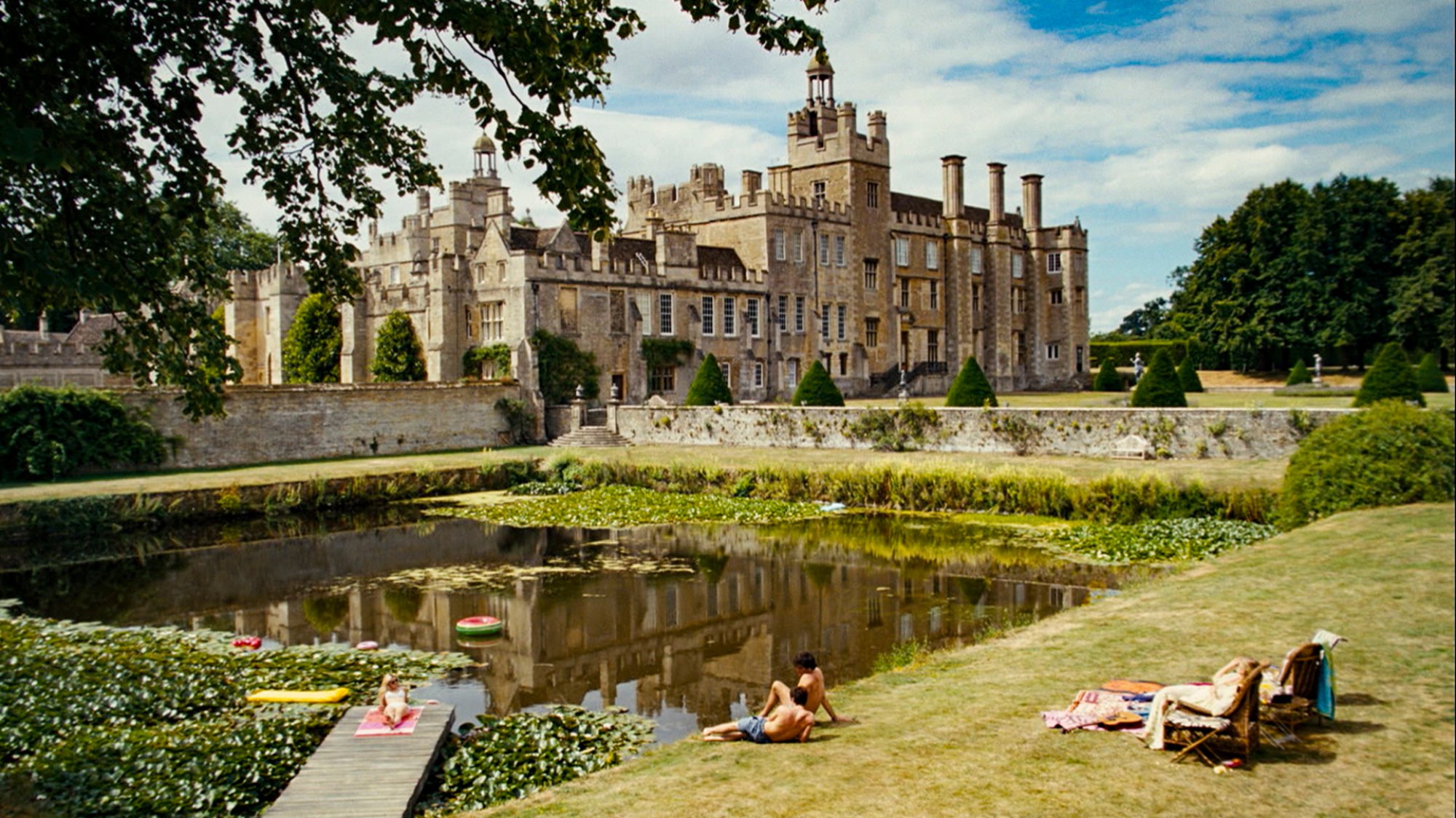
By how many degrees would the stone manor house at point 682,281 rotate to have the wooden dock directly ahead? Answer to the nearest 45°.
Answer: approximately 45° to its right

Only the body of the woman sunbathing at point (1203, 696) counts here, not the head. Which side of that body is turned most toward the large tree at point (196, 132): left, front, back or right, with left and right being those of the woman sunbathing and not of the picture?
front

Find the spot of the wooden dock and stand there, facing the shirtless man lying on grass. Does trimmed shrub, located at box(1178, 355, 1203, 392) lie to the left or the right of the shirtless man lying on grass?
left

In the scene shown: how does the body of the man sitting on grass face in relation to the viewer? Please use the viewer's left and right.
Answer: facing to the left of the viewer

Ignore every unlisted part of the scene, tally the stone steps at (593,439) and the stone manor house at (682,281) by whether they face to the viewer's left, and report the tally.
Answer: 0

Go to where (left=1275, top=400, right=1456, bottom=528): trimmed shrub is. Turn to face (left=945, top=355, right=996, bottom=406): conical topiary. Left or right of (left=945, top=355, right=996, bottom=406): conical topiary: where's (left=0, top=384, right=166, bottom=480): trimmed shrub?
left

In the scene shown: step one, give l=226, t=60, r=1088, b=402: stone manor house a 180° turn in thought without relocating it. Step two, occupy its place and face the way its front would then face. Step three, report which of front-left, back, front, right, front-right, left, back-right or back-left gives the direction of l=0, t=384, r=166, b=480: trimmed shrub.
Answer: left

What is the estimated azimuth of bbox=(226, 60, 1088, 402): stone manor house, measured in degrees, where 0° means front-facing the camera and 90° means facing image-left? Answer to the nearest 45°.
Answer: approximately 315°

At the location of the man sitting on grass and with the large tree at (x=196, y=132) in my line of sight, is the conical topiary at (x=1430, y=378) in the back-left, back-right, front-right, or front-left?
back-right

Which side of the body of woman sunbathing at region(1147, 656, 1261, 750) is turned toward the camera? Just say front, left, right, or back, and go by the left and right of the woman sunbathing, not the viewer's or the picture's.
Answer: left
